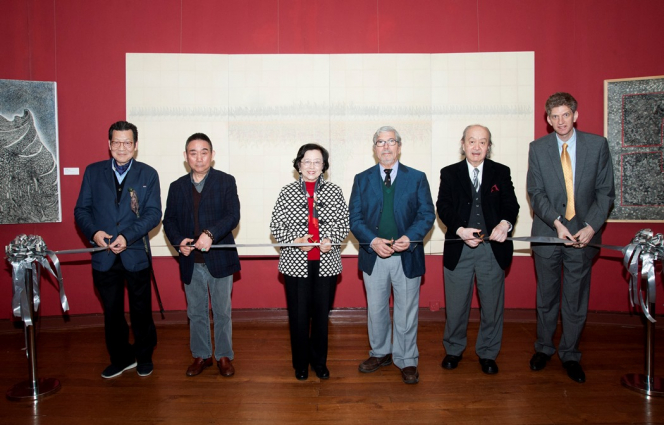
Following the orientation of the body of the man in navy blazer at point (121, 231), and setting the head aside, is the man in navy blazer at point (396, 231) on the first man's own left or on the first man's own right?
on the first man's own left

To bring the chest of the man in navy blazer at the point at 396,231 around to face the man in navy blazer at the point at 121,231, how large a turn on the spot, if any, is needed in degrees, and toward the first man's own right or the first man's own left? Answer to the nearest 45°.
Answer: approximately 90° to the first man's own right

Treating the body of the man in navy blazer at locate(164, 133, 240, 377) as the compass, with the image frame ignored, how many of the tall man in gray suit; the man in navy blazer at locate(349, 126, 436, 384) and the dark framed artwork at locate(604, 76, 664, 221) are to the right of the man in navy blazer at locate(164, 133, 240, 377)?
0

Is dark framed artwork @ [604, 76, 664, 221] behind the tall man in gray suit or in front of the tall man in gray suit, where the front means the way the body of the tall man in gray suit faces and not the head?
behind

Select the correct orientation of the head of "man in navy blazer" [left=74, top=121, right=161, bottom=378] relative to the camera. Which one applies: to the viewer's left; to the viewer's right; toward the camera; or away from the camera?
toward the camera

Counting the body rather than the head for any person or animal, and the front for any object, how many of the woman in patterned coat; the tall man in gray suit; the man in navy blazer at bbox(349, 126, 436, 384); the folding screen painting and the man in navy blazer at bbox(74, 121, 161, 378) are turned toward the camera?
5

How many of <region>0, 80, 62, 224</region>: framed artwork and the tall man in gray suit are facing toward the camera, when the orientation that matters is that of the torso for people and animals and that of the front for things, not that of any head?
2

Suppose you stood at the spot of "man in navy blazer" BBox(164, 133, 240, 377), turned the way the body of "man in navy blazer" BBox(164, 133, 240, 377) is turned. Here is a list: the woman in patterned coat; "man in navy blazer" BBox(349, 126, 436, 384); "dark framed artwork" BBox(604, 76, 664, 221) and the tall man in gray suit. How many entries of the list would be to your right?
0

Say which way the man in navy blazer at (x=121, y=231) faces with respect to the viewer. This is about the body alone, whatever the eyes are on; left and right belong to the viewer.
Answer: facing the viewer

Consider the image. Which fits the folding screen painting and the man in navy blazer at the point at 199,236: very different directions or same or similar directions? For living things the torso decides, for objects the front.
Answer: same or similar directions

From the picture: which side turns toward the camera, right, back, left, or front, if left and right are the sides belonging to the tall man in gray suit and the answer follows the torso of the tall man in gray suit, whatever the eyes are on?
front

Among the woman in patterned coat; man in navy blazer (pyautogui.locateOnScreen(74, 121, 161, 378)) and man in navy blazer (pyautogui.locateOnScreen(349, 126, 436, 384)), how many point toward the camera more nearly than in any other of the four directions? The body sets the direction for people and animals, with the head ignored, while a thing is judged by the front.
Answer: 3

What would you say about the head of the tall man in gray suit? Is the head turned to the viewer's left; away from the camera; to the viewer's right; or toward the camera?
toward the camera

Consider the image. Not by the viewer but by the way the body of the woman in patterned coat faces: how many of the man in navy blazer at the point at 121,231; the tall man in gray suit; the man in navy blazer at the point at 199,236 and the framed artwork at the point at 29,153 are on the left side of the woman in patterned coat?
1

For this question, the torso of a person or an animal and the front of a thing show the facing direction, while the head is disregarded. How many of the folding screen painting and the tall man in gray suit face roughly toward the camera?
2

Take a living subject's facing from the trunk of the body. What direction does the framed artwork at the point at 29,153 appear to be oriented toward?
toward the camera

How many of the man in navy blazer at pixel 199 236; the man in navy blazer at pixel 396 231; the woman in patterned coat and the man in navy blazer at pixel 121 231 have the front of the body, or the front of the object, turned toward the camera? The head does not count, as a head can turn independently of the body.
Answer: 4

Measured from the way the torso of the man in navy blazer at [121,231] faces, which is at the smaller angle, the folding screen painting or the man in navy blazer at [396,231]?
the man in navy blazer
